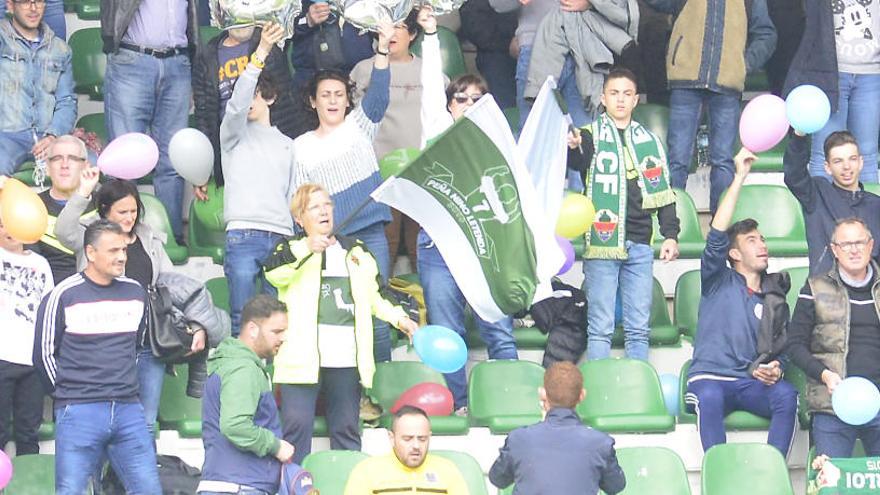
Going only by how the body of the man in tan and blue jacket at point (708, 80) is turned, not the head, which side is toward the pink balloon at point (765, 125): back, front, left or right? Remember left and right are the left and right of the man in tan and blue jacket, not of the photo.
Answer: front

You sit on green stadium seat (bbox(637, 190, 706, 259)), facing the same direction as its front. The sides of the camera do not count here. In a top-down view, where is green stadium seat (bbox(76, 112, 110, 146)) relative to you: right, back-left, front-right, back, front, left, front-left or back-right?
right

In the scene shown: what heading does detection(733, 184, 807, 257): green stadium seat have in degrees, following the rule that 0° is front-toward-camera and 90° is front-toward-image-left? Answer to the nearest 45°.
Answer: approximately 0°

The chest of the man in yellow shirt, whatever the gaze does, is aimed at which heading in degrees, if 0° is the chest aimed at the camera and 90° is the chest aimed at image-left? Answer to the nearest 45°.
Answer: approximately 0°

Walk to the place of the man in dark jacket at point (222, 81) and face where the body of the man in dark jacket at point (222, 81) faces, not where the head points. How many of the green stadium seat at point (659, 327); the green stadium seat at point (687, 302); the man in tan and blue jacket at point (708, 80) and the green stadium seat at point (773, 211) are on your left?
4
